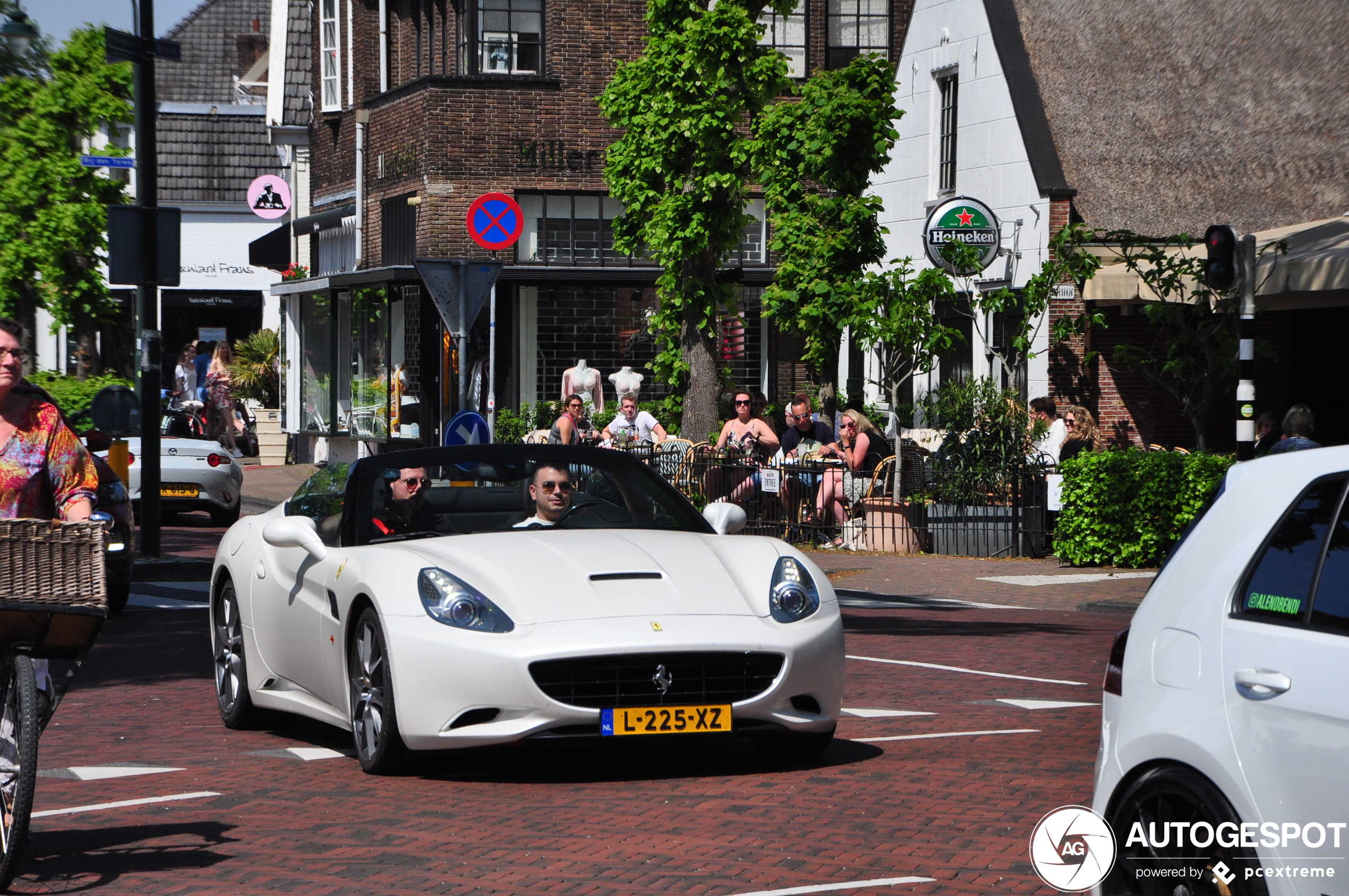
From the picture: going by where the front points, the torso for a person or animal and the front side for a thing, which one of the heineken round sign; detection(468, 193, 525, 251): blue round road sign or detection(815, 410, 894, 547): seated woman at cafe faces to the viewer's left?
the seated woman at cafe

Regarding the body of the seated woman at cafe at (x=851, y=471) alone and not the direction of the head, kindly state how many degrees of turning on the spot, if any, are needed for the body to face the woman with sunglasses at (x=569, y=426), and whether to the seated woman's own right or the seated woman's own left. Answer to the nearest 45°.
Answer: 0° — they already face them

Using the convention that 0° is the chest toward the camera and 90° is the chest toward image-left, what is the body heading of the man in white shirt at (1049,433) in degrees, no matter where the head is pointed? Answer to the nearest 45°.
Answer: approximately 90°

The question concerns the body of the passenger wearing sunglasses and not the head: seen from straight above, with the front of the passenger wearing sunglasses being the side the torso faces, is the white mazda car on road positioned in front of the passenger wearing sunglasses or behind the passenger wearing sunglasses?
behind

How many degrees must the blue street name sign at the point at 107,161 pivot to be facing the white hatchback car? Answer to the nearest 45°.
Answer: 0° — it already faces it

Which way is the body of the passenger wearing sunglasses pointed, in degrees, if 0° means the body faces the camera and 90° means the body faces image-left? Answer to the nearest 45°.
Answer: approximately 315°
